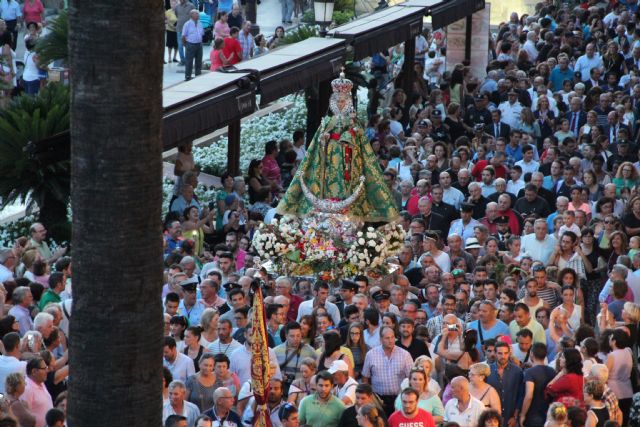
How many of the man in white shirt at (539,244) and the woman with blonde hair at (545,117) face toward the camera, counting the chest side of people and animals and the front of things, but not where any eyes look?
2

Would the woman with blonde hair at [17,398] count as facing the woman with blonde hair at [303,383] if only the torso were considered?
yes

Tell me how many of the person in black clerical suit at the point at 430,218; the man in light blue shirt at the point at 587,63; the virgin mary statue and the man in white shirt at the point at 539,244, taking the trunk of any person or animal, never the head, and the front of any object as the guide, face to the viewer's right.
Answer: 0

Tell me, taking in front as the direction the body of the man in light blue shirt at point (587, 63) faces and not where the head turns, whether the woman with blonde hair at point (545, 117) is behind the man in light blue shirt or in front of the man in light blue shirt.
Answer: in front

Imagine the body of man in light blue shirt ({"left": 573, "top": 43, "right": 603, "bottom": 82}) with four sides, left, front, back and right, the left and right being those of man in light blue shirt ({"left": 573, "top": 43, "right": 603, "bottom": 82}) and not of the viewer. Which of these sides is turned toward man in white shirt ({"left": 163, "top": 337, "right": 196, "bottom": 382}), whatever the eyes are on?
front

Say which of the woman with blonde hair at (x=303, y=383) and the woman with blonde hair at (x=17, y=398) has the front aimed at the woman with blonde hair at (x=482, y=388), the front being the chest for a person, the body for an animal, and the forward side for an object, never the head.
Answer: the woman with blonde hair at (x=17, y=398)

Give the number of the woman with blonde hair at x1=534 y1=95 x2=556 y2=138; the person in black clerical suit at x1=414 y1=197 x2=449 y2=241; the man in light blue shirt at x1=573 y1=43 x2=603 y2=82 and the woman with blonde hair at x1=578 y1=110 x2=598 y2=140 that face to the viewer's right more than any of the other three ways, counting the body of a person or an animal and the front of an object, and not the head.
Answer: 0

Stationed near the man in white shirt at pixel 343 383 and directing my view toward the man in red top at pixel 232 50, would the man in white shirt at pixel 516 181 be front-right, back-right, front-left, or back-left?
front-right

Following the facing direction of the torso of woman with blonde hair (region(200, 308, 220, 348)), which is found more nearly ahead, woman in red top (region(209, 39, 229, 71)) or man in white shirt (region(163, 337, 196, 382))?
the man in white shirt

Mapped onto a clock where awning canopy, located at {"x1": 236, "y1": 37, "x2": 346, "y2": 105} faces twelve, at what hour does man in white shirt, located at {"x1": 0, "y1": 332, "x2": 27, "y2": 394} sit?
The man in white shirt is roughly at 2 o'clock from the awning canopy.

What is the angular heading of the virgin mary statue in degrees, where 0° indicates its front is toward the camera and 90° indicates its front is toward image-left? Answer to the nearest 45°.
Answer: approximately 0°

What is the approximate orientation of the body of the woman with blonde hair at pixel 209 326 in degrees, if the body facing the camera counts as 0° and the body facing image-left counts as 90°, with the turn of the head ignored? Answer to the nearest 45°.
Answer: approximately 315°

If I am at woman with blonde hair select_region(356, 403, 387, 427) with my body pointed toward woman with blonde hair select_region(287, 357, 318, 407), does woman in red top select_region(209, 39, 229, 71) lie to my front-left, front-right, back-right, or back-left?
front-right

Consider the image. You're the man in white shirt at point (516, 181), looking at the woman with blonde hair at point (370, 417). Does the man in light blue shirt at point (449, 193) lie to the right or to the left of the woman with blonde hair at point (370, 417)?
right

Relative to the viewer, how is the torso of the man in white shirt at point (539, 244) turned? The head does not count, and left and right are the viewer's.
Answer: facing the viewer

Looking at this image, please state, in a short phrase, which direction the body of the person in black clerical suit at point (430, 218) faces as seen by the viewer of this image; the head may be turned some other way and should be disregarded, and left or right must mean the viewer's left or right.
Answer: facing the viewer and to the left of the viewer
